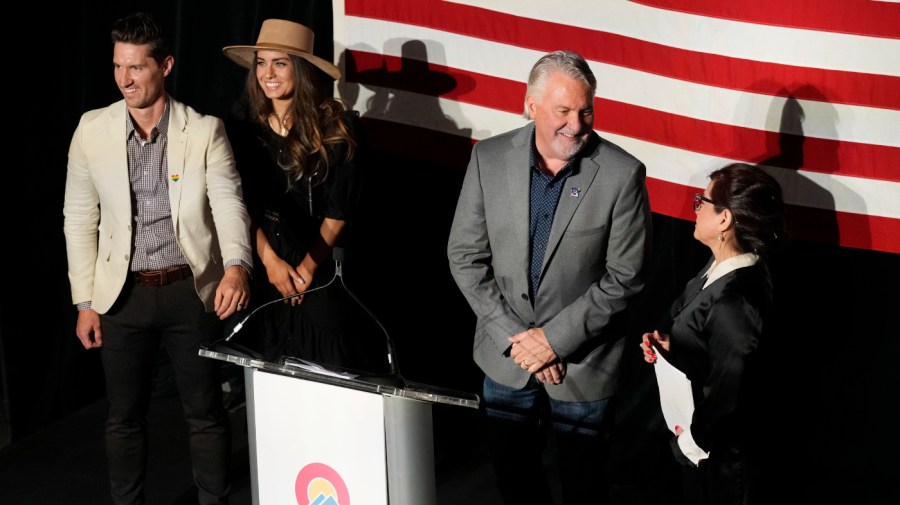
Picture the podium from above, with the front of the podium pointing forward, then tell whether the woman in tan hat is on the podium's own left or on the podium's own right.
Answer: on the podium's own right

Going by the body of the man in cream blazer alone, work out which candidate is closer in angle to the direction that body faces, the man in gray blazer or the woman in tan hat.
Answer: the man in gray blazer

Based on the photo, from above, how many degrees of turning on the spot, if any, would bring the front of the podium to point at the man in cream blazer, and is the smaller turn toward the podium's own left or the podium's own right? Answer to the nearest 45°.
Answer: approximately 90° to the podium's own right

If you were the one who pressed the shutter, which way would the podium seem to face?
facing the viewer and to the left of the viewer

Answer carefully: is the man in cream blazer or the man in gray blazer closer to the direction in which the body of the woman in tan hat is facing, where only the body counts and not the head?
the man in cream blazer

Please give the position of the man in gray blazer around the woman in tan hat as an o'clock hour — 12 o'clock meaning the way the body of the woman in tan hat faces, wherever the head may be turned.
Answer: The man in gray blazer is roughly at 9 o'clock from the woman in tan hat.

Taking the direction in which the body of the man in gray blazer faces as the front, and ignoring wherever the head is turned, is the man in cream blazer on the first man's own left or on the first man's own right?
on the first man's own right

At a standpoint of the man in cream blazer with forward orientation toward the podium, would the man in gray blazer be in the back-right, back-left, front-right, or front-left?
front-left

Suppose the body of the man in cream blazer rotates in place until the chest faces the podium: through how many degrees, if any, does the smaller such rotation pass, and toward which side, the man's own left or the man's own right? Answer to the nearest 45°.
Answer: approximately 45° to the man's own left

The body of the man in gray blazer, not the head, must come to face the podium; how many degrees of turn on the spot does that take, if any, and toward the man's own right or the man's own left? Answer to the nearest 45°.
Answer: approximately 45° to the man's own right

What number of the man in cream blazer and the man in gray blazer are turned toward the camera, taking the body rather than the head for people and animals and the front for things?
2

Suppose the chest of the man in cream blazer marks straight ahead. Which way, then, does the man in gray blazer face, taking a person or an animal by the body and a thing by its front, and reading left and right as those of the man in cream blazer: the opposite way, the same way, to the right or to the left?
the same way

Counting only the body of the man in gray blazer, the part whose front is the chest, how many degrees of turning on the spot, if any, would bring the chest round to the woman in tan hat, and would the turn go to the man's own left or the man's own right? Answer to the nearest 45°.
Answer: approximately 135° to the man's own right

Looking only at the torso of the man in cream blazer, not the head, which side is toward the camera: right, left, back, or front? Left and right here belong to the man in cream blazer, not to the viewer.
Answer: front
